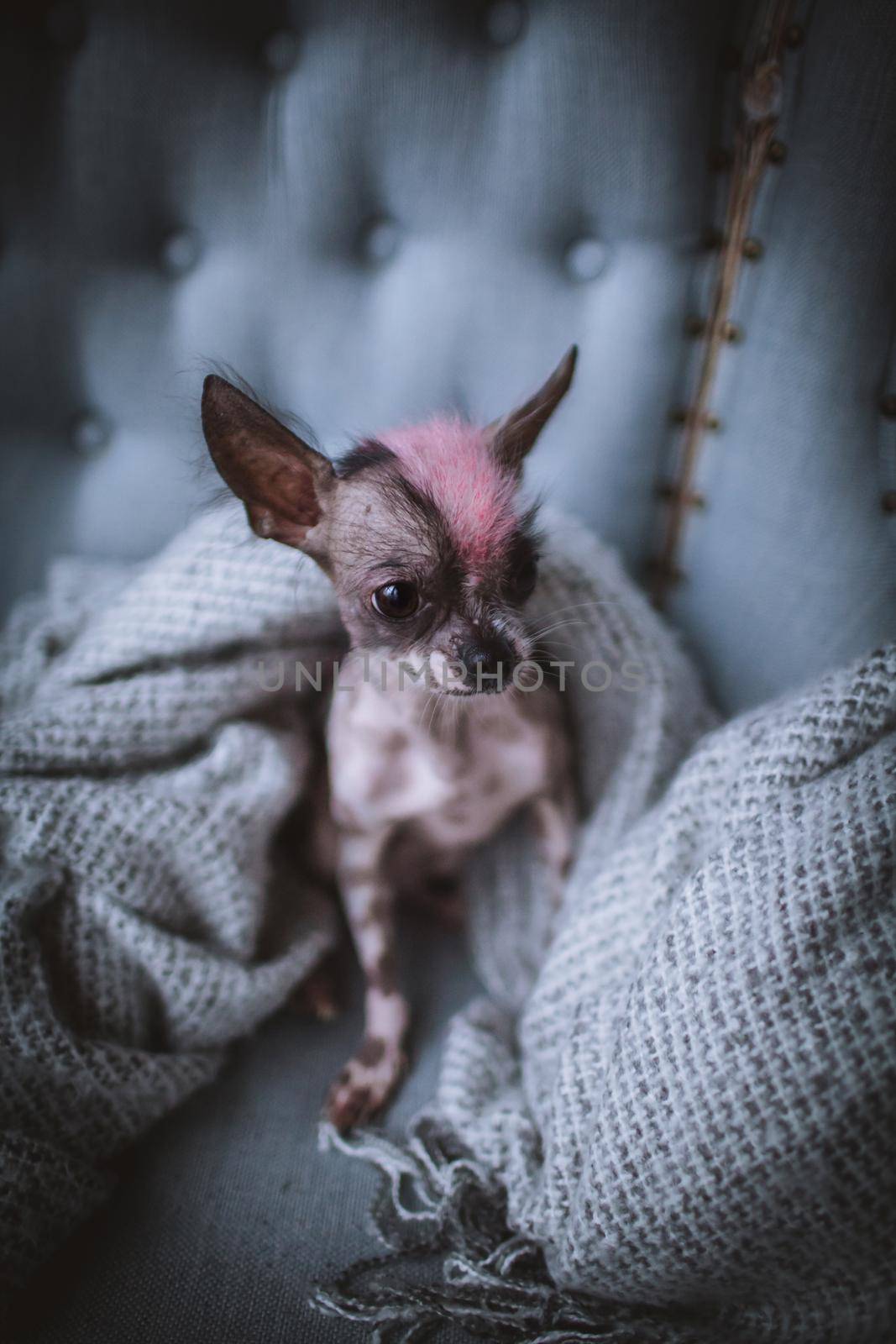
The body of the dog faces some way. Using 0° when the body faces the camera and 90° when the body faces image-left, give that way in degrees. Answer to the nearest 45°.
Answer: approximately 0°

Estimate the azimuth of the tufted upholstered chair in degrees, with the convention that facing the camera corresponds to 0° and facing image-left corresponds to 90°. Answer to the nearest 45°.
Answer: approximately 0°
